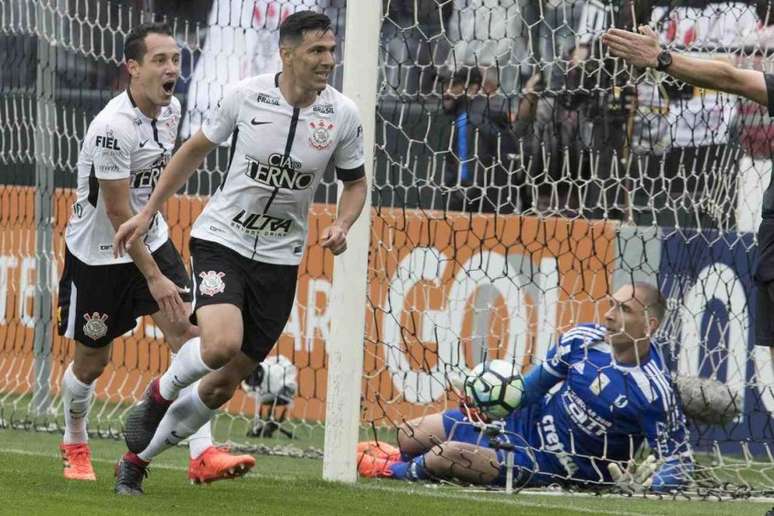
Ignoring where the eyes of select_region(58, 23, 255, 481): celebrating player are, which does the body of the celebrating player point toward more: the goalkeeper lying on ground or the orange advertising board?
the goalkeeper lying on ground

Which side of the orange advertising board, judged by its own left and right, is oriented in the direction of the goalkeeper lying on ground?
front

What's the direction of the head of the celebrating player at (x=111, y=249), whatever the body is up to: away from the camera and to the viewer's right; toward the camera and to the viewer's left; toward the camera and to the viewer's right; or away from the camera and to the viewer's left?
toward the camera and to the viewer's right

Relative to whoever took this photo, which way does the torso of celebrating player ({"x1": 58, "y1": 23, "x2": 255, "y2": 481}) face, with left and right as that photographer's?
facing the viewer and to the right of the viewer

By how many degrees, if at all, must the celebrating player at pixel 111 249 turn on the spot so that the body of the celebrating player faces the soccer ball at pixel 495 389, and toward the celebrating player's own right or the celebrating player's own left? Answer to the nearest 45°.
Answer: approximately 45° to the celebrating player's own left

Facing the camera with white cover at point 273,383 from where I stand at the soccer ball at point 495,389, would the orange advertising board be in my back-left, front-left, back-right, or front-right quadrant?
front-right

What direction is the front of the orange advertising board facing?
toward the camera

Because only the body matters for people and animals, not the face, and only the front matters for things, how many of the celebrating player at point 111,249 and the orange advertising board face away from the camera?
0

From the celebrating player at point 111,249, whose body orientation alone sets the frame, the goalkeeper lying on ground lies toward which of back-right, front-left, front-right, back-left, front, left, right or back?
front-left

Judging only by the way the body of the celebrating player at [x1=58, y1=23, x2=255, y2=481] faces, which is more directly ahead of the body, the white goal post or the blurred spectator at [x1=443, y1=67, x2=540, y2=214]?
the white goal post
